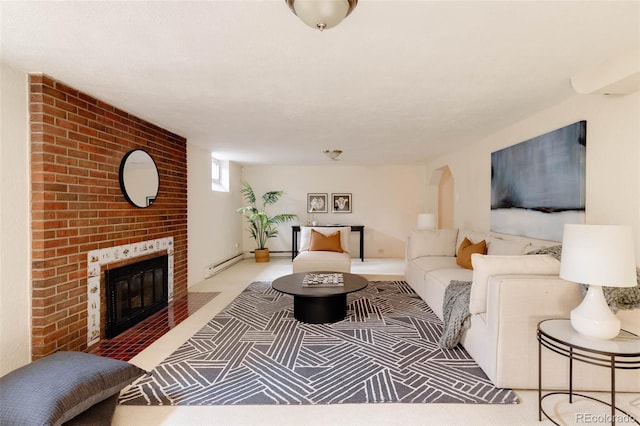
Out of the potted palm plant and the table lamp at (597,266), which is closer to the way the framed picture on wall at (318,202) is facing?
the table lamp

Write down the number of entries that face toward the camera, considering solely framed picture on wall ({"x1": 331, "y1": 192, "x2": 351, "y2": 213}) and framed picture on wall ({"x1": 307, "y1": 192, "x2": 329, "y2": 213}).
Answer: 2

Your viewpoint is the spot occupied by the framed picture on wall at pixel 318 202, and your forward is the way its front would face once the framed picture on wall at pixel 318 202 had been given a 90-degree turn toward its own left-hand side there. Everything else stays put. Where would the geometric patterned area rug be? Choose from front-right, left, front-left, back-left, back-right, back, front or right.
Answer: right

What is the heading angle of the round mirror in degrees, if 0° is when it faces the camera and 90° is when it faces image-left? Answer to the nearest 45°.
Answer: approximately 315°

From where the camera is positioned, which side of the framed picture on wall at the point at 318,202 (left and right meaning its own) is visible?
front

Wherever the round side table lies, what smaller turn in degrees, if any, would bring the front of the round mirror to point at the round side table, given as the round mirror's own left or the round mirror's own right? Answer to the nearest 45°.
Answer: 0° — it already faces it

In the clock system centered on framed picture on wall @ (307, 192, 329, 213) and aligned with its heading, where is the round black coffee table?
The round black coffee table is roughly at 12 o'clock from the framed picture on wall.

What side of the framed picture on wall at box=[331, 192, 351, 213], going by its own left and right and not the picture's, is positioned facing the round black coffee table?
front

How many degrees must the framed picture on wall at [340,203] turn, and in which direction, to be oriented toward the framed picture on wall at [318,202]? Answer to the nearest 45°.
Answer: approximately 90° to its right

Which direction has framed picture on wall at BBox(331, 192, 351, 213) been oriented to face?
toward the camera

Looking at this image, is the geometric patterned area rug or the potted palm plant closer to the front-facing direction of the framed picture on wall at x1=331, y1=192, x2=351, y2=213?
the geometric patterned area rug

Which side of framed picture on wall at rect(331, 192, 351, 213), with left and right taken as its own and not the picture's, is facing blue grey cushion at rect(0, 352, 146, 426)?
front

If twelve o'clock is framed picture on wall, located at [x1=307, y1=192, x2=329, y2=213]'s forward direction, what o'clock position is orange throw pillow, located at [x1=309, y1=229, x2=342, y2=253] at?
The orange throw pillow is roughly at 12 o'clock from the framed picture on wall.

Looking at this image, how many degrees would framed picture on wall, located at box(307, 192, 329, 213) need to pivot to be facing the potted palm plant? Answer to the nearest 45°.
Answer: approximately 90° to its right

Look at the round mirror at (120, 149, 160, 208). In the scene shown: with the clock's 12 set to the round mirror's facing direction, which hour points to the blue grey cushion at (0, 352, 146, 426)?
The blue grey cushion is roughly at 2 o'clock from the round mirror.
